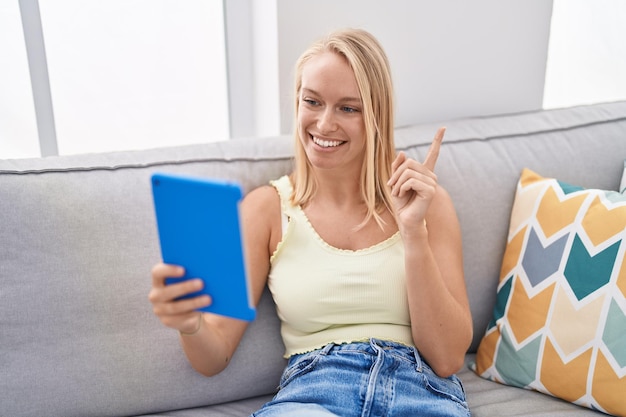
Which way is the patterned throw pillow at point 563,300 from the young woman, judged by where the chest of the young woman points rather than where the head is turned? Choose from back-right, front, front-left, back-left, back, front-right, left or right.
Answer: left

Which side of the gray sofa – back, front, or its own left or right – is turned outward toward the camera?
front

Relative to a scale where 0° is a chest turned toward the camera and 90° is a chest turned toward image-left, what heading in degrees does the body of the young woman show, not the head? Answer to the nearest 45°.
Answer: approximately 0°
